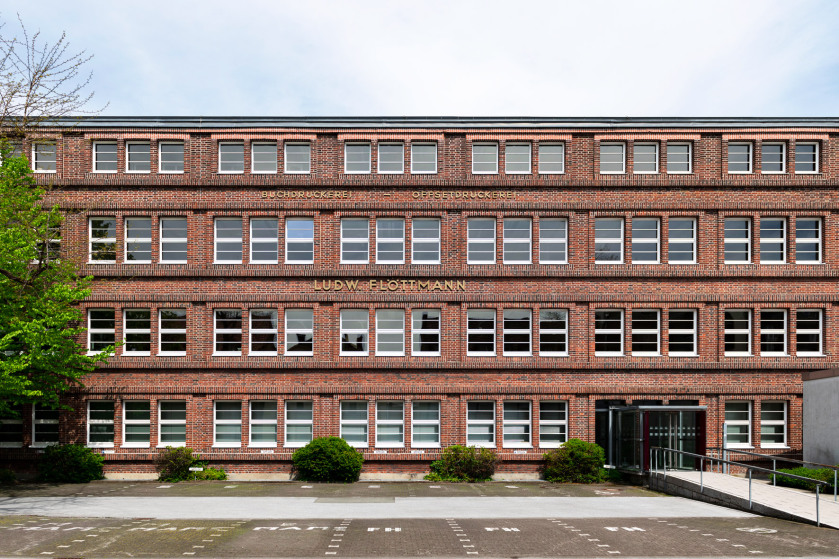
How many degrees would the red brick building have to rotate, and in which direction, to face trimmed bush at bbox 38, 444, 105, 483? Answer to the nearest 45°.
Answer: approximately 90° to its right

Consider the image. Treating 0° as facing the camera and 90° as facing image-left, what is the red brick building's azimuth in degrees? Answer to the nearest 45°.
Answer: approximately 0°
